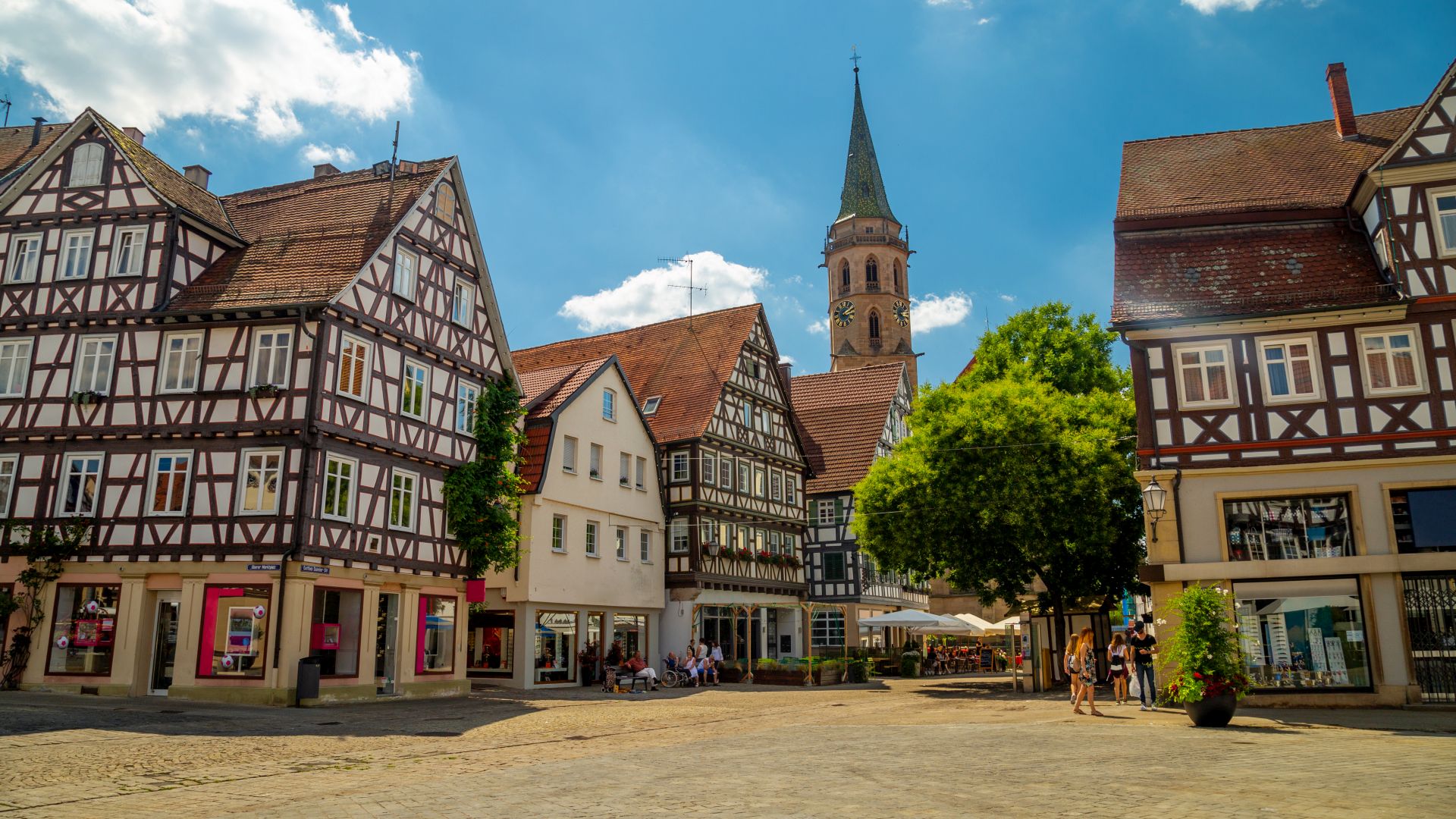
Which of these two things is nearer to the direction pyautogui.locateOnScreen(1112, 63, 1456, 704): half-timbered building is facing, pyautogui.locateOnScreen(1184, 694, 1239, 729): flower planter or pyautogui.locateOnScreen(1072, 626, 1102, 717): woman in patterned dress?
the flower planter

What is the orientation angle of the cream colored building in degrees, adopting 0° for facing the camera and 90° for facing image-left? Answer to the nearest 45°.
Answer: approximately 315°

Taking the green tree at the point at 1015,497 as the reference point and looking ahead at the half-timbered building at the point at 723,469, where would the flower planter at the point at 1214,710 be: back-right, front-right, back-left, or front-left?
back-left

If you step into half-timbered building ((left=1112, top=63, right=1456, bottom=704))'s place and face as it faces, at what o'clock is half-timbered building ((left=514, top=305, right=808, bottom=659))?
half-timbered building ((left=514, top=305, right=808, bottom=659)) is roughly at 4 o'clock from half-timbered building ((left=1112, top=63, right=1456, bottom=704)).

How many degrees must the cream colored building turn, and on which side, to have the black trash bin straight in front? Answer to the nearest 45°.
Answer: approximately 90° to its right

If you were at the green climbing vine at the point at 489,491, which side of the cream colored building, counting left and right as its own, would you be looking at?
right

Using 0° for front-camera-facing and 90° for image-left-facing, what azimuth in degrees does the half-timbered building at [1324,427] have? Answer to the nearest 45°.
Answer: approximately 0°

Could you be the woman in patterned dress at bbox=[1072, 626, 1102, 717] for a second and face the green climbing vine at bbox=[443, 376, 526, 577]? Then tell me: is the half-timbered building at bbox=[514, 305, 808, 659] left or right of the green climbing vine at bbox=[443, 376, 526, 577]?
right
